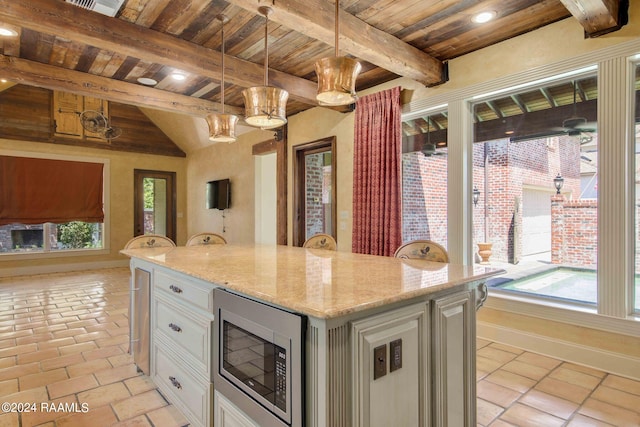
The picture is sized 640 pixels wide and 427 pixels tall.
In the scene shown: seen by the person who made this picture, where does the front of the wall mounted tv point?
facing the viewer and to the left of the viewer

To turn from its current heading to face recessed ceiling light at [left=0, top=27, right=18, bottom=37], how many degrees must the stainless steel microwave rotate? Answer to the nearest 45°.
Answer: approximately 90° to its right

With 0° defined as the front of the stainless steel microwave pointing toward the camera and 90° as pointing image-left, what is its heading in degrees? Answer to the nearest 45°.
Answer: approximately 45°

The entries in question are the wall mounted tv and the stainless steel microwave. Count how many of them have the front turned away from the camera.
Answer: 0

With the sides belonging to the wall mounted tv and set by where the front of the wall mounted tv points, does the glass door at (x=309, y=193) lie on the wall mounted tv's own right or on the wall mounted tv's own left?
on the wall mounted tv's own left

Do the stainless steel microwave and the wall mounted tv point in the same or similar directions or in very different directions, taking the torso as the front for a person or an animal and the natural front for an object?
same or similar directions

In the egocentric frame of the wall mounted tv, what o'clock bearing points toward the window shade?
The window shade is roughly at 2 o'clock from the wall mounted tv.

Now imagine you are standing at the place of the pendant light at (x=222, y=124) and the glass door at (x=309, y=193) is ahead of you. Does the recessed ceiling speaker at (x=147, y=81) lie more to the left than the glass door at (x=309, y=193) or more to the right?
left

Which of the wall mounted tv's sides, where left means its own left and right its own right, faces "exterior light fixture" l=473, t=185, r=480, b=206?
left

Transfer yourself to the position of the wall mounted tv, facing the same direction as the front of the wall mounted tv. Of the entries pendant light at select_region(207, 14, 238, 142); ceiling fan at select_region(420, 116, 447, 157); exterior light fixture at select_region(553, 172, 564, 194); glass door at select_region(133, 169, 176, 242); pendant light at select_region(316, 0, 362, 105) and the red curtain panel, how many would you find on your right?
1

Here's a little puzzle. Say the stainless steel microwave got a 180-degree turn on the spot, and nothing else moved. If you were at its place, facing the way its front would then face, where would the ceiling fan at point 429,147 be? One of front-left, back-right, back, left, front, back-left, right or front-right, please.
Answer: front

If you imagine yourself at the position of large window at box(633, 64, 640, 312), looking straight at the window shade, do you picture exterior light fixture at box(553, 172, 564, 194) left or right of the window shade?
right

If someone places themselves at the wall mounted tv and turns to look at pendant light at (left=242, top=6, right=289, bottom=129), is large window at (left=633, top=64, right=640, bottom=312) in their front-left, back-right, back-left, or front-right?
front-left

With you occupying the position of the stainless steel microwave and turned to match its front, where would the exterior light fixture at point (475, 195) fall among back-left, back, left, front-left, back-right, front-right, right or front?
back
